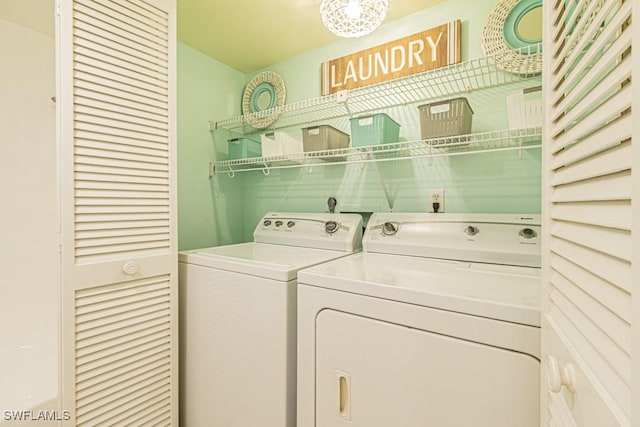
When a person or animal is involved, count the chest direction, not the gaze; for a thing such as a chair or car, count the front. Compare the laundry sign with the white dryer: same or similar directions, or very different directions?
same or similar directions

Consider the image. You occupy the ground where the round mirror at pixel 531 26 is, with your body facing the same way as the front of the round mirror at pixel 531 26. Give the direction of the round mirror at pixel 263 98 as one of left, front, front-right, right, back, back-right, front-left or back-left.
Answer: right

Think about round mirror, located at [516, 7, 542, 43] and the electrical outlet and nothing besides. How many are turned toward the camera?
2

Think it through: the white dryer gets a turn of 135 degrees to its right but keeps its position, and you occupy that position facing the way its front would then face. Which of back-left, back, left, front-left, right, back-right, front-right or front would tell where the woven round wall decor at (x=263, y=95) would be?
front-left

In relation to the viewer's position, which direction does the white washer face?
facing the viewer and to the left of the viewer

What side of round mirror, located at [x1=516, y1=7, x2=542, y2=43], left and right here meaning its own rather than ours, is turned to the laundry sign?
right

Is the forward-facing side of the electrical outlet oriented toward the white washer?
no

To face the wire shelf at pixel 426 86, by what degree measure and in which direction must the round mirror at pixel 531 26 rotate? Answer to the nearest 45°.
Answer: approximately 90° to its right

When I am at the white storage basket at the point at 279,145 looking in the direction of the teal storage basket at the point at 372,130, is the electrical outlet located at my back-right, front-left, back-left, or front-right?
front-left

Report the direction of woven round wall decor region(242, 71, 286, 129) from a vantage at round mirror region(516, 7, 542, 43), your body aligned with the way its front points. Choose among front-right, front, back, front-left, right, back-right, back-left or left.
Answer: right

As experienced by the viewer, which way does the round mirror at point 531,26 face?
facing the viewer

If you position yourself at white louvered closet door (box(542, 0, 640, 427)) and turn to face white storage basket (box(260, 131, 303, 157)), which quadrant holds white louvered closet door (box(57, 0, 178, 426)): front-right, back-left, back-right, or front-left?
front-left

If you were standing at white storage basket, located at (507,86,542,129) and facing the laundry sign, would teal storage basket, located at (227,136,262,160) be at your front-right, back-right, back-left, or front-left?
front-left

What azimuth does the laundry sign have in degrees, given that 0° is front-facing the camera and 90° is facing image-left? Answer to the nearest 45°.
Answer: approximately 45°

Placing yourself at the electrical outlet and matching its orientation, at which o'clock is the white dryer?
The white dryer is roughly at 12 o'clock from the electrical outlet.

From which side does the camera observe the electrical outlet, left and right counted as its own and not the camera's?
front
